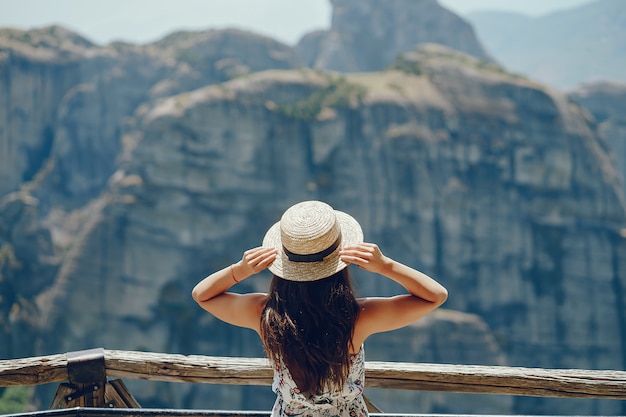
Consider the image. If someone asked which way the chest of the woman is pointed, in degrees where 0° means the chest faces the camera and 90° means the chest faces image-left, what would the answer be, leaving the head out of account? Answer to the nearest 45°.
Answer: approximately 180°

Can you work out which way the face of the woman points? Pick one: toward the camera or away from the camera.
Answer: away from the camera

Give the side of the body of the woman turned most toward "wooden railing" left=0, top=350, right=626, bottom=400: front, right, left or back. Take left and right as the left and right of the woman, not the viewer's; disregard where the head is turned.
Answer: front
